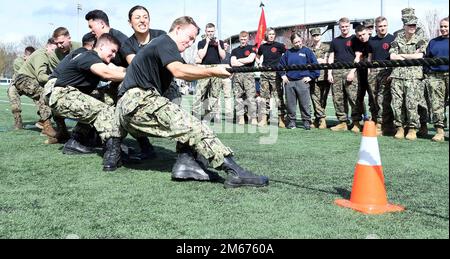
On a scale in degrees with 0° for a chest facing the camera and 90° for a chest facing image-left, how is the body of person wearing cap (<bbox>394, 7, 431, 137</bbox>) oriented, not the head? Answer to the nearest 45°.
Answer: approximately 0°

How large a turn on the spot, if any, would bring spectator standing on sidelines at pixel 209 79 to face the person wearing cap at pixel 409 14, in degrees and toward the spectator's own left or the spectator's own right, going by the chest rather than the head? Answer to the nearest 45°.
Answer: approximately 45° to the spectator's own left

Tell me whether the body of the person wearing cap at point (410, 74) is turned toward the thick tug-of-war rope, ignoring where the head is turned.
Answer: yes

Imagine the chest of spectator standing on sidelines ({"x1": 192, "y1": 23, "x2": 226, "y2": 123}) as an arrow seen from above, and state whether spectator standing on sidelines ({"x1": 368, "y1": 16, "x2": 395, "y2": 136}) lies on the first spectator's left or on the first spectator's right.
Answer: on the first spectator's left
